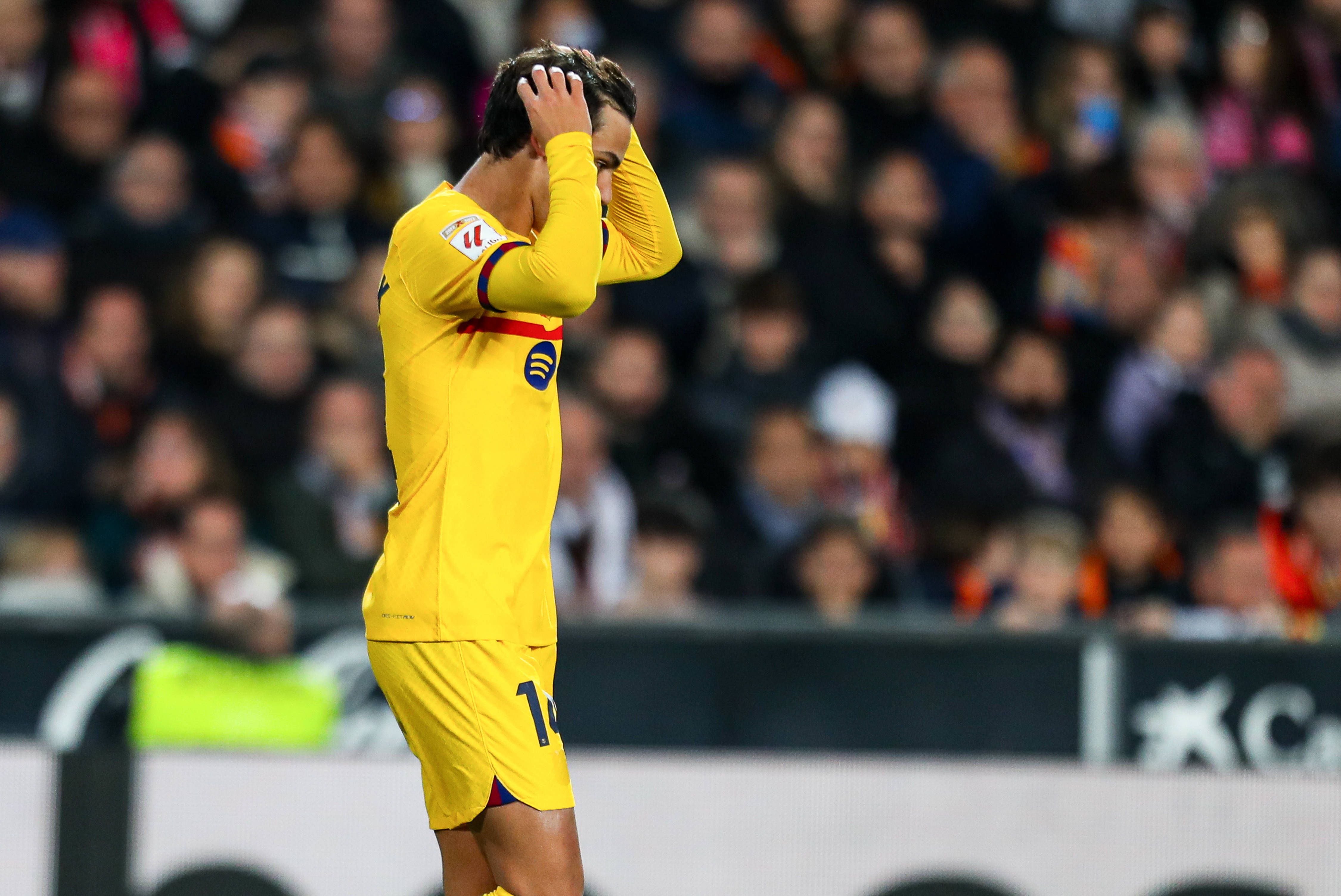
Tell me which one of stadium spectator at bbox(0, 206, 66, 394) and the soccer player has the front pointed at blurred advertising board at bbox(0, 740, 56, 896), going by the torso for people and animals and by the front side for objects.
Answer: the stadium spectator

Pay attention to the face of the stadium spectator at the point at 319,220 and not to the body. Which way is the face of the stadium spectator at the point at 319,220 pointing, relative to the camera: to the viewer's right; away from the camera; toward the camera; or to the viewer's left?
toward the camera

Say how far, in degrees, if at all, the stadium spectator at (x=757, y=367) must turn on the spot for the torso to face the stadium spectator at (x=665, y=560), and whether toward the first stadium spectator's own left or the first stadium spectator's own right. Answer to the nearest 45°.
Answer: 0° — they already face them

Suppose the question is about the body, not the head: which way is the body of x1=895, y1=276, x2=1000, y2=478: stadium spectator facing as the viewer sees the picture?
toward the camera

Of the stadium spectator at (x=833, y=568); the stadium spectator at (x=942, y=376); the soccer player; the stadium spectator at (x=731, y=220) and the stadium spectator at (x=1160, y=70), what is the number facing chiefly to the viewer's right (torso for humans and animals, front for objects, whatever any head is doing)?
1

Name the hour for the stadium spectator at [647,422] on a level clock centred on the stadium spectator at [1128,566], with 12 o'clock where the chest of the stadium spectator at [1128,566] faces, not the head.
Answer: the stadium spectator at [647,422] is roughly at 3 o'clock from the stadium spectator at [1128,566].

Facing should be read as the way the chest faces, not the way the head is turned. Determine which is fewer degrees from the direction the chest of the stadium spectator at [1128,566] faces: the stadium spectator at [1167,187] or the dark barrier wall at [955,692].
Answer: the dark barrier wall

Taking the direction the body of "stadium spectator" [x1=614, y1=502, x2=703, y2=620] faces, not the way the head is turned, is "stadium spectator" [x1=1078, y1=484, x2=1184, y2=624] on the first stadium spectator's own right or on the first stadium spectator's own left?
on the first stadium spectator's own left

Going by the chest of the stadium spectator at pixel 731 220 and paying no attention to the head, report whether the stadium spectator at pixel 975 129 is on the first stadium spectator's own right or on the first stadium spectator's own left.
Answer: on the first stadium spectator's own left

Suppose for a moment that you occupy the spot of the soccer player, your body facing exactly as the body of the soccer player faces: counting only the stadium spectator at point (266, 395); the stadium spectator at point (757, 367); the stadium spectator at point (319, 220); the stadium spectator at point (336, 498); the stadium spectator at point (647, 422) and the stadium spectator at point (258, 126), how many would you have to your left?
6

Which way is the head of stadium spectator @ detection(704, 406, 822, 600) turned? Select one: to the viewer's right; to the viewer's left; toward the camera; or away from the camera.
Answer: toward the camera

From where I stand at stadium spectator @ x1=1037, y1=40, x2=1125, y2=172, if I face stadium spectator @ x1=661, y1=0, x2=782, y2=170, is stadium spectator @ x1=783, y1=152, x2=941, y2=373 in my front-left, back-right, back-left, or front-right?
front-left

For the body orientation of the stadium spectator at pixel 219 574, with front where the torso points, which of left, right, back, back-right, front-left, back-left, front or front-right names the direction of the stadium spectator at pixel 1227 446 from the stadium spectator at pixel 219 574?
left

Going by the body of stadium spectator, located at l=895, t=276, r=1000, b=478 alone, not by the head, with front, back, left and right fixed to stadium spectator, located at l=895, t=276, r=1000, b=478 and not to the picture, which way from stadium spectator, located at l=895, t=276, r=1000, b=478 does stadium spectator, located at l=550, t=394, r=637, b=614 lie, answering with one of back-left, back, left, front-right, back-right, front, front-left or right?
front-right

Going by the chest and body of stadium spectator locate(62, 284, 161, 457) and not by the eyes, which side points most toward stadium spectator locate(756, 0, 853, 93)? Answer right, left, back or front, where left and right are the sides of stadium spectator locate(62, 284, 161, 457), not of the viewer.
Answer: left

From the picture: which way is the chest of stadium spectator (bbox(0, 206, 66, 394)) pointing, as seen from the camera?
toward the camera

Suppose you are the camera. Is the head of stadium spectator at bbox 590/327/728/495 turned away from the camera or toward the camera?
toward the camera

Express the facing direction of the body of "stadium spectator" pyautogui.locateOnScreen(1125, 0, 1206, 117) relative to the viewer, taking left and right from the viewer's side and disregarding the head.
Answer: facing the viewer

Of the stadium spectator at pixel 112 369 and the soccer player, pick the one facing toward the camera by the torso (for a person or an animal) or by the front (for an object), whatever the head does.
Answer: the stadium spectator
